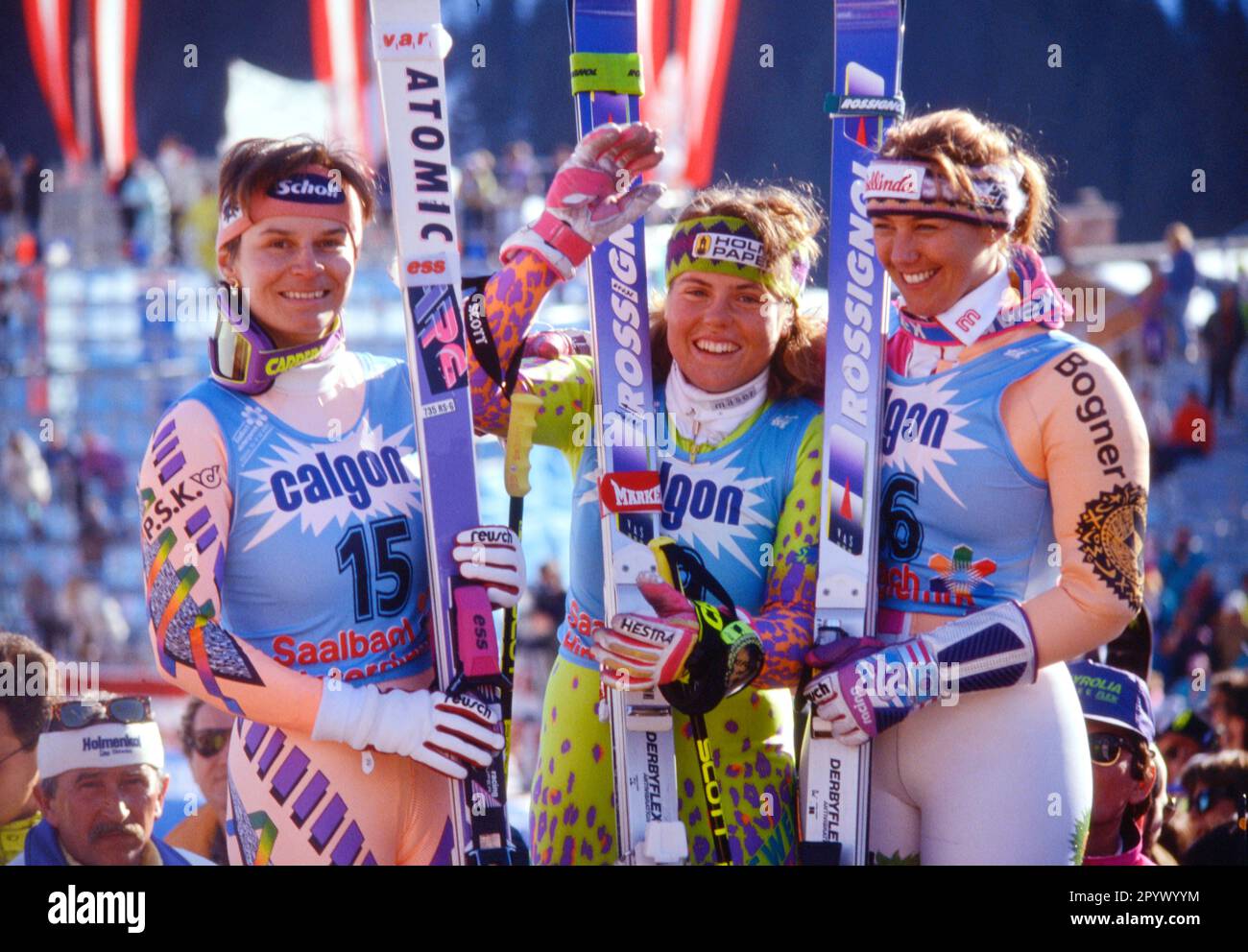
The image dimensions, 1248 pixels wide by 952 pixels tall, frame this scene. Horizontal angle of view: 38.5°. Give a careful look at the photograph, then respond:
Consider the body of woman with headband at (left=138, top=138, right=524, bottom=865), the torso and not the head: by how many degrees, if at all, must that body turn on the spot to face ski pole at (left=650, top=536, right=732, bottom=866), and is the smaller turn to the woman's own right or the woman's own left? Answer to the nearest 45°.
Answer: approximately 45° to the woman's own left

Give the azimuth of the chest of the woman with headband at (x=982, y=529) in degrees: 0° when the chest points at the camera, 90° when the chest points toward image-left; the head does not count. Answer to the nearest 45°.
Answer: approximately 45°

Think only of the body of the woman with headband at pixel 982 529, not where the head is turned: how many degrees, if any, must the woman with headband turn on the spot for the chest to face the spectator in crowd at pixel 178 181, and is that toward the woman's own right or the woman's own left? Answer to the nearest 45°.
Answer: approximately 90° to the woman's own right

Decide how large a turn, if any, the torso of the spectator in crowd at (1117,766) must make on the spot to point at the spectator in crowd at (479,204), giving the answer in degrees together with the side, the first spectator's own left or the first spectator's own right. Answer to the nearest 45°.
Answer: approximately 90° to the first spectator's own right

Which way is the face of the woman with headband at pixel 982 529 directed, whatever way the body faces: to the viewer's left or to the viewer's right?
to the viewer's left

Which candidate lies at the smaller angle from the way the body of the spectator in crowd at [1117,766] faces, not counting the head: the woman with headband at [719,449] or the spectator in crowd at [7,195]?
the woman with headband

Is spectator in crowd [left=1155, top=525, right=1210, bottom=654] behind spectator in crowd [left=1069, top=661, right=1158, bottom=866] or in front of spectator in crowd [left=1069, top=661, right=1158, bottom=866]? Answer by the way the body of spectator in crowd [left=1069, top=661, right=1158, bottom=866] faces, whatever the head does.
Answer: behind
